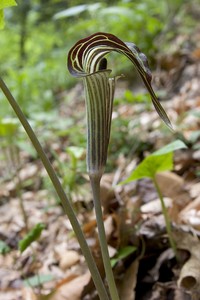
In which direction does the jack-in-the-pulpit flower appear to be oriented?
to the viewer's right

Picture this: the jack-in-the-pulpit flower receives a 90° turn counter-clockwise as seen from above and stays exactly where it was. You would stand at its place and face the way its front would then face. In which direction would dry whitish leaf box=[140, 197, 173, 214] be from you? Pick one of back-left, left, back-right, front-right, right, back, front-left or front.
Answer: front
